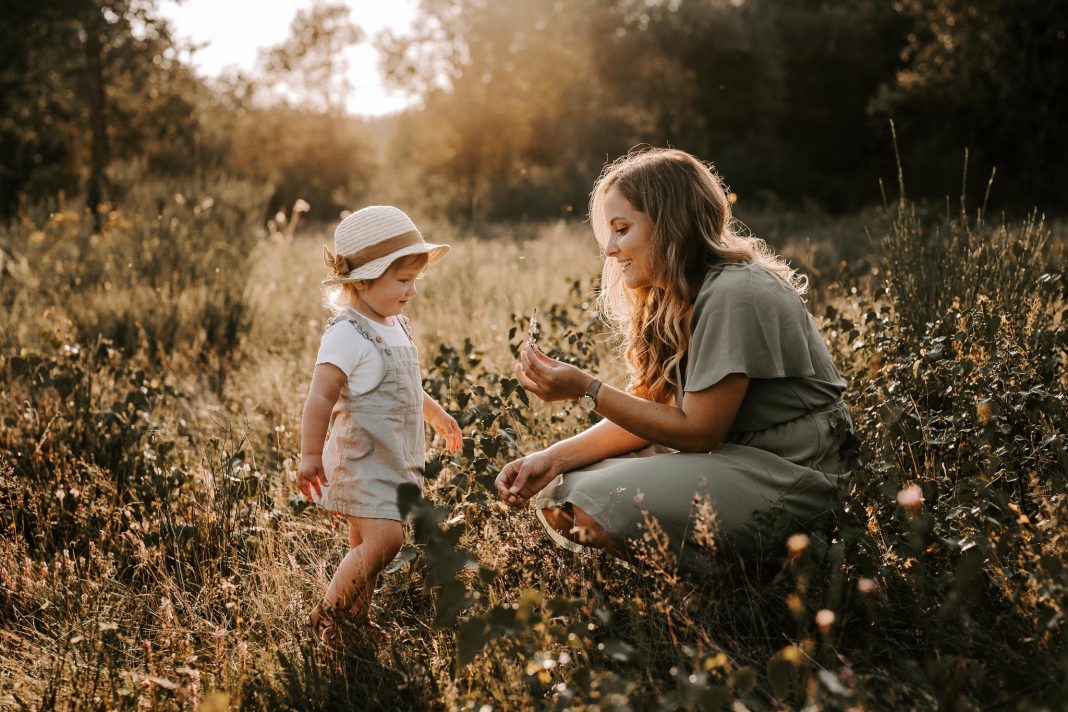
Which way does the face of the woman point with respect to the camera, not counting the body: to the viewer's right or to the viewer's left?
to the viewer's left

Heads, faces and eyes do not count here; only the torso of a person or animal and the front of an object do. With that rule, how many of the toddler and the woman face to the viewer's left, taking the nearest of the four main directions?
1

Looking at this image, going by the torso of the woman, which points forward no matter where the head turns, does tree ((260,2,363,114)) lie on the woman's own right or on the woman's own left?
on the woman's own right

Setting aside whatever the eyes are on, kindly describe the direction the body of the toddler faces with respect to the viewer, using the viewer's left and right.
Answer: facing the viewer and to the right of the viewer

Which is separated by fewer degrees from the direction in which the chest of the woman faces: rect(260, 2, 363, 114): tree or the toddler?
the toddler

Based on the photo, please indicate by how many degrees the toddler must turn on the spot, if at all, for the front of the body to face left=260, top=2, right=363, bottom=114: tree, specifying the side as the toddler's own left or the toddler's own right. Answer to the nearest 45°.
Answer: approximately 135° to the toddler's own left

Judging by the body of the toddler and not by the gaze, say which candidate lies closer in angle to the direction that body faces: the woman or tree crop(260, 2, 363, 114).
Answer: the woman

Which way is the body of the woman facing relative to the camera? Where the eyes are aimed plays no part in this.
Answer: to the viewer's left

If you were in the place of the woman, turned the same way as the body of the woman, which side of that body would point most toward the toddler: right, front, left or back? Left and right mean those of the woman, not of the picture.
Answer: front
